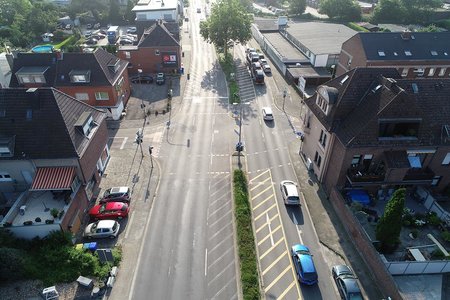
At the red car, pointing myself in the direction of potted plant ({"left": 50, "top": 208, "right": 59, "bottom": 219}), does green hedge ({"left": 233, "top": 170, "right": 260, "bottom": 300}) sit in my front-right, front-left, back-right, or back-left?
back-left

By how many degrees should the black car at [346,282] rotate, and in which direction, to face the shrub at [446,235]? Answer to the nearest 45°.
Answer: approximately 90° to its right

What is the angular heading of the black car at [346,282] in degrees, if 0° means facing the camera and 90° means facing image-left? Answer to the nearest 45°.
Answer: approximately 135°

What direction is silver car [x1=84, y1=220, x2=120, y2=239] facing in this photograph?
to the viewer's left

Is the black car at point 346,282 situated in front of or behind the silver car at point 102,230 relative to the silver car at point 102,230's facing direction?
behind

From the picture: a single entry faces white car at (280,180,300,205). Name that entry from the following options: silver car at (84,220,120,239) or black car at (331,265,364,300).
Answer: the black car

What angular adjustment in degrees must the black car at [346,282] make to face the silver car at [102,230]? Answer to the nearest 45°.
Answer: approximately 45° to its left

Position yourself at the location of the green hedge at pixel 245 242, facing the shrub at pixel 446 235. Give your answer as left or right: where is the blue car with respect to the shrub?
right

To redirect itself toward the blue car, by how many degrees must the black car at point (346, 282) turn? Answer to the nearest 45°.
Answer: approximately 45° to its left

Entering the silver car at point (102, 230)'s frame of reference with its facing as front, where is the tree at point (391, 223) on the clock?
The tree is roughly at 7 o'clock from the silver car.

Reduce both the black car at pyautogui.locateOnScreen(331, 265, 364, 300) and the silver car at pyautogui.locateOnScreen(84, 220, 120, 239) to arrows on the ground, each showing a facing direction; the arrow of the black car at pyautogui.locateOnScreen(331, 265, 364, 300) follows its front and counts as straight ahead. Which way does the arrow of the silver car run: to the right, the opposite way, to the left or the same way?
to the left

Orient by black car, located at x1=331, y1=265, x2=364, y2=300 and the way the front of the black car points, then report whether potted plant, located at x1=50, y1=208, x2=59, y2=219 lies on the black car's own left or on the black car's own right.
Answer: on the black car's own left
